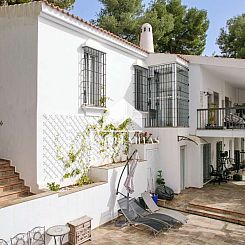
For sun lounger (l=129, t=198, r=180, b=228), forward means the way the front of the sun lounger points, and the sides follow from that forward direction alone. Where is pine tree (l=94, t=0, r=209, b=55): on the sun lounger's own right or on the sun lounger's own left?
on the sun lounger's own left
